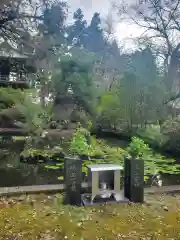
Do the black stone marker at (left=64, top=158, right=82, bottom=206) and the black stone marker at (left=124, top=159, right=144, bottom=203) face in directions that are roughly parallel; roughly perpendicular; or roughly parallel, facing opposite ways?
roughly parallel

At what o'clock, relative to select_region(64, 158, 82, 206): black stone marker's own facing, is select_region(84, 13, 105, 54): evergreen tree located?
The evergreen tree is roughly at 6 o'clock from the black stone marker.

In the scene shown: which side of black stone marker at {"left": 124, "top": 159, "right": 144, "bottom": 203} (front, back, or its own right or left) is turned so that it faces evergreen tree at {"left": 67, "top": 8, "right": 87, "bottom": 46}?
back

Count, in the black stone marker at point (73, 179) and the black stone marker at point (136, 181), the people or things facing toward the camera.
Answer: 2

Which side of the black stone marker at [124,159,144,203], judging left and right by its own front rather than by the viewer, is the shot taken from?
front

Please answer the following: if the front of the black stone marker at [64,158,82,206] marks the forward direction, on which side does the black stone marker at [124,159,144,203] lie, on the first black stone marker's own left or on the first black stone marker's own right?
on the first black stone marker's own left

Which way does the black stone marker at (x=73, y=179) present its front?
toward the camera

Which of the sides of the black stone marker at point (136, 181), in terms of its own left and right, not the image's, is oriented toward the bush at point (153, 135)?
back

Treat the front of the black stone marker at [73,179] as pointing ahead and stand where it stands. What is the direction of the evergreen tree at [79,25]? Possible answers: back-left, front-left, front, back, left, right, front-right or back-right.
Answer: back

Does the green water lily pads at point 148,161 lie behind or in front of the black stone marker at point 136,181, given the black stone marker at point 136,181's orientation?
behind
